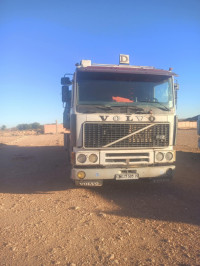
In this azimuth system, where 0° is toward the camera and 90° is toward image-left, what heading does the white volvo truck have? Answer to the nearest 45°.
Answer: approximately 0°
